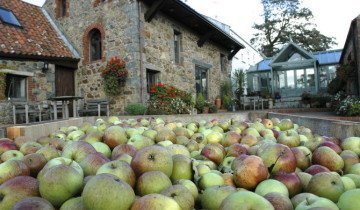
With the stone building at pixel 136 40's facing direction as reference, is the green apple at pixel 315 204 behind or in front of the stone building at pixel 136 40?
in front

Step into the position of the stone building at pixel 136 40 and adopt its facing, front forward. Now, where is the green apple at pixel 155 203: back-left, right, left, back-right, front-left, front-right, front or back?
front-right

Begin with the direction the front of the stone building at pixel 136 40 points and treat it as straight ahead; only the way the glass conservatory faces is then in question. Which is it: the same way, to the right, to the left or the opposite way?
to the right

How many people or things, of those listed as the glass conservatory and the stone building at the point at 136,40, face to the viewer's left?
0

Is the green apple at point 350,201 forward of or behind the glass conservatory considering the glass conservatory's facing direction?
forward

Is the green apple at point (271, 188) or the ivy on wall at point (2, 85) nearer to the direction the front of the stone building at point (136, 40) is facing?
the green apple

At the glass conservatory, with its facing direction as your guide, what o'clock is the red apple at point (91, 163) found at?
The red apple is roughly at 12 o'clock from the glass conservatory.

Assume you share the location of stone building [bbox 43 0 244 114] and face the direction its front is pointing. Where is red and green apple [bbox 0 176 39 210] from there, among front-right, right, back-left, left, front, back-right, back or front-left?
front-right

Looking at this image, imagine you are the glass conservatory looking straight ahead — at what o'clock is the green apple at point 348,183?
The green apple is roughly at 12 o'clock from the glass conservatory.

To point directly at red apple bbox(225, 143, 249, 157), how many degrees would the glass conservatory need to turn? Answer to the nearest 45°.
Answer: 0° — it already faces it

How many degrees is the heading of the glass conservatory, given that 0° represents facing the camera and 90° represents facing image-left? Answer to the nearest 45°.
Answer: approximately 0°

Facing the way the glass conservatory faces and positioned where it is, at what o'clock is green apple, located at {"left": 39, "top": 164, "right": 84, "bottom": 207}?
The green apple is roughly at 12 o'clock from the glass conservatory.

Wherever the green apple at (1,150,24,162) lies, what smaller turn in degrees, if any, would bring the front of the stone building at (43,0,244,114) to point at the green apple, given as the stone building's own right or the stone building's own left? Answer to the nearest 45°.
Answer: approximately 45° to the stone building's own right

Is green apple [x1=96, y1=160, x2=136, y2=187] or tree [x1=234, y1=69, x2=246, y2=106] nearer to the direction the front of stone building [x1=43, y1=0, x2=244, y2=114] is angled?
the green apple

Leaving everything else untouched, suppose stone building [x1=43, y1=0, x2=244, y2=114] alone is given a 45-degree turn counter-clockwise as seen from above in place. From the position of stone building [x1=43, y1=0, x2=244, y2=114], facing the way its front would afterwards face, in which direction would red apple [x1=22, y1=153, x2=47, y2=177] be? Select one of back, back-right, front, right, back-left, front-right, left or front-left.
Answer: right

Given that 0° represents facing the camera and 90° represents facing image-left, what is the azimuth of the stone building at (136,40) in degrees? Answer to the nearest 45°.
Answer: approximately 315°

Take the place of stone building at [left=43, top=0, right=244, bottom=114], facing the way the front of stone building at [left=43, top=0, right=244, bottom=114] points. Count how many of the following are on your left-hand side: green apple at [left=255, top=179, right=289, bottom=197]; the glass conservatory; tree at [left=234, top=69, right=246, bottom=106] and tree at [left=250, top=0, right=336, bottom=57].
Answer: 3
